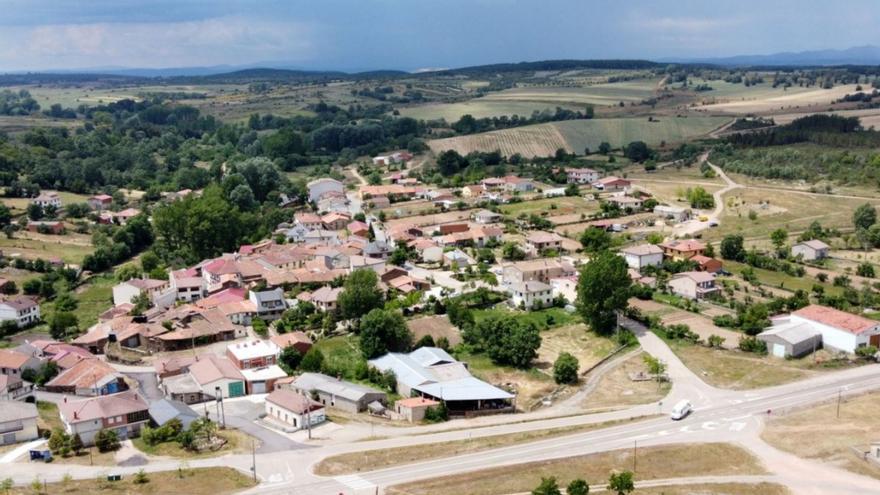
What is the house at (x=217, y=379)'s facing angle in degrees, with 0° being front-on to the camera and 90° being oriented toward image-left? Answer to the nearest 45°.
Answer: approximately 315°

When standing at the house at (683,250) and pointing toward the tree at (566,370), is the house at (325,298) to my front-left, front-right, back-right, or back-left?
front-right

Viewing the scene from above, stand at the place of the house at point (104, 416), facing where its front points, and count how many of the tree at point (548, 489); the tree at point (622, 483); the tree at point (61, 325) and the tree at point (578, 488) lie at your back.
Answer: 1

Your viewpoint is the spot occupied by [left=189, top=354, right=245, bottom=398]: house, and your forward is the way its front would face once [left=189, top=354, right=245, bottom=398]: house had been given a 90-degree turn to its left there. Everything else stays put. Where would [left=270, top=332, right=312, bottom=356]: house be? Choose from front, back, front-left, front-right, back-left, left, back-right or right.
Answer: front

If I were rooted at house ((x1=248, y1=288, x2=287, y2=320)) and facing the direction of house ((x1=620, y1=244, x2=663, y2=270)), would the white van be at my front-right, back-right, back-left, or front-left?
front-right

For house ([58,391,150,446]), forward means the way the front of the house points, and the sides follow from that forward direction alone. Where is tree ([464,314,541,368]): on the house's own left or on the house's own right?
on the house's own left

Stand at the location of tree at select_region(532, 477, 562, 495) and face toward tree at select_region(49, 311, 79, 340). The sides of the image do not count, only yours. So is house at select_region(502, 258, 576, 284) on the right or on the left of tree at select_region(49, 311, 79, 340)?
right

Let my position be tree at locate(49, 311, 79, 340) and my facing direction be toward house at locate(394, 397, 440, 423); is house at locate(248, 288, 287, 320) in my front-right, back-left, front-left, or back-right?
front-left

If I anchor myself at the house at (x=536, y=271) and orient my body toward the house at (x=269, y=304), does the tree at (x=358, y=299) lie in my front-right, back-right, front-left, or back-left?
front-left

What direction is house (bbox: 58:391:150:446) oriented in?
toward the camera

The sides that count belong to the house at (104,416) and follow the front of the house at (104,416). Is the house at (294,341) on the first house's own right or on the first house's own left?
on the first house's own left

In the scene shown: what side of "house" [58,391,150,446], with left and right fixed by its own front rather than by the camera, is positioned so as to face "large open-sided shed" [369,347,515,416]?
left

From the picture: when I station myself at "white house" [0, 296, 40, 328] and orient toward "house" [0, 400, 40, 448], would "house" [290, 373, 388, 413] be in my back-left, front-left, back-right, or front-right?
front-left

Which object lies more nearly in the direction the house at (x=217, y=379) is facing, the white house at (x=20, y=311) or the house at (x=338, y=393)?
the house

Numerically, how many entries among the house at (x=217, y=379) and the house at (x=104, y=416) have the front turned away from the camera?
0

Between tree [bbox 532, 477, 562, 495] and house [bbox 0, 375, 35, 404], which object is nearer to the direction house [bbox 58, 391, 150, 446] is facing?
the tree
